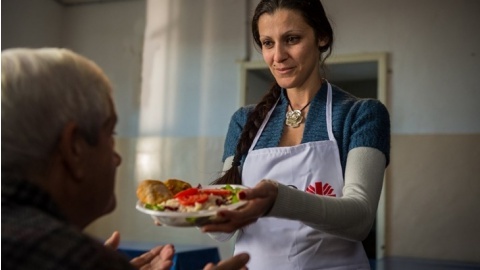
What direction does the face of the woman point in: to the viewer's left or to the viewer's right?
to the viewer's left

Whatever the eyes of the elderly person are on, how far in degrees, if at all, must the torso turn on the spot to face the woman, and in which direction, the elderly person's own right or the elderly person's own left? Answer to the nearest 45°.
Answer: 0° — they already face them

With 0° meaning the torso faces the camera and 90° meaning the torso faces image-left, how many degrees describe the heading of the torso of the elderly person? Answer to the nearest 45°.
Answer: approximately 225°

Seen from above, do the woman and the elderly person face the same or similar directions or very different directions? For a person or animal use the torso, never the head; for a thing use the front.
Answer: very different directions

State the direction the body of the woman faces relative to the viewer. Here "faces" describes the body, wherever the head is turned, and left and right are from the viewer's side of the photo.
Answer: facing the viewer and to the left of the viewer

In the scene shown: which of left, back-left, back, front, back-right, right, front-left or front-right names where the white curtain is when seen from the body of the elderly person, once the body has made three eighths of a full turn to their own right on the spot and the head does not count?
back
